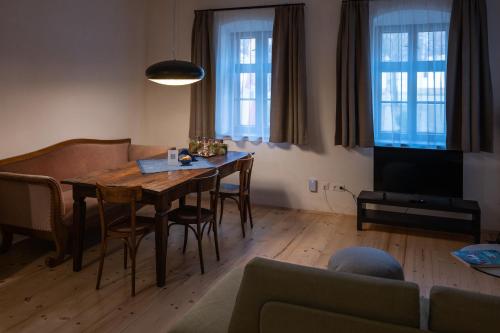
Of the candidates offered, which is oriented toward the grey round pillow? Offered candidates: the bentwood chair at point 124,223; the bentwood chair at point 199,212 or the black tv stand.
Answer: the black tv stand

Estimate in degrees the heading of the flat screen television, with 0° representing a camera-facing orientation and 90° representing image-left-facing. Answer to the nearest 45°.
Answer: approximately 0°

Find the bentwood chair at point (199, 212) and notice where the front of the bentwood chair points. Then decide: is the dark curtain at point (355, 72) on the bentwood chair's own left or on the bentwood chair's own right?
on the bentwood chair's own right

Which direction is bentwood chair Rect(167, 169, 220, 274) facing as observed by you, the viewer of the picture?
facing away from the viewer and to the left of the viewer

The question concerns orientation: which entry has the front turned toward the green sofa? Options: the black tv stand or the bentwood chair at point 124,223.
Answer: the black tv stand

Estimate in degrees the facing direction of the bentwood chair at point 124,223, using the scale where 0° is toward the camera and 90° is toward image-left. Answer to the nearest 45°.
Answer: approximately 225°

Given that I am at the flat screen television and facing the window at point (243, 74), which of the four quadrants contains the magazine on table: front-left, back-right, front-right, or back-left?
back-left
